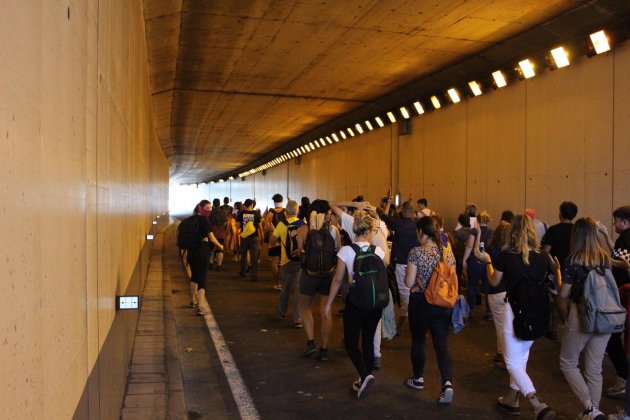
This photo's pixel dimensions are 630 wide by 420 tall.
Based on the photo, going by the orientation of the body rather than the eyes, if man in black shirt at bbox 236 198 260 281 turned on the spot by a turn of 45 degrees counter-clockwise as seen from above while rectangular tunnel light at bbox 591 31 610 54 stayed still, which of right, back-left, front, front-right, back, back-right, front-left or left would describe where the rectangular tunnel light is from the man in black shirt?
back

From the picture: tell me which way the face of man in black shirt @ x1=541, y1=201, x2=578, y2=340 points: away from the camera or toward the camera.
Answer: away from the camera

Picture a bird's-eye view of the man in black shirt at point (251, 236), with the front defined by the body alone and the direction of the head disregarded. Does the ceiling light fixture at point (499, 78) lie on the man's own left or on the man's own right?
on the man's own right

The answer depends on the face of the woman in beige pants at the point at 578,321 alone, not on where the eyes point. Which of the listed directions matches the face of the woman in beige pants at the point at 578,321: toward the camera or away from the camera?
away from the camera

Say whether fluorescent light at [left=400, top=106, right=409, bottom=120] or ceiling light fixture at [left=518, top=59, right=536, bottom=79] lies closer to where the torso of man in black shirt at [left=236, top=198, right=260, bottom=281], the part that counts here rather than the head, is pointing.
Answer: the fluorescent light

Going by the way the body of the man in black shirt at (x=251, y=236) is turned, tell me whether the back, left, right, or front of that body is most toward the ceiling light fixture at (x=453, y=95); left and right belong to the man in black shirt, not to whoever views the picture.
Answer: right

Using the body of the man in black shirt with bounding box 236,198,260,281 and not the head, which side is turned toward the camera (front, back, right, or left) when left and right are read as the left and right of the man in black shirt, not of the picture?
back

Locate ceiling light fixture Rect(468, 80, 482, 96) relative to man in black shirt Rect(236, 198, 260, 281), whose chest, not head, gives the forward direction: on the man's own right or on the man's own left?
on the man's own right

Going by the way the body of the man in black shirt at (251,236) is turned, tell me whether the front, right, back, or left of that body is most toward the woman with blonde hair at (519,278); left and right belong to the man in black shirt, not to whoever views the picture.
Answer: back

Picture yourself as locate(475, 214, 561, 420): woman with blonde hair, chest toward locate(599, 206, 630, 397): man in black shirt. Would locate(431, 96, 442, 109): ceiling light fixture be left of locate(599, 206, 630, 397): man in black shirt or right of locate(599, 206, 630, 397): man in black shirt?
left
